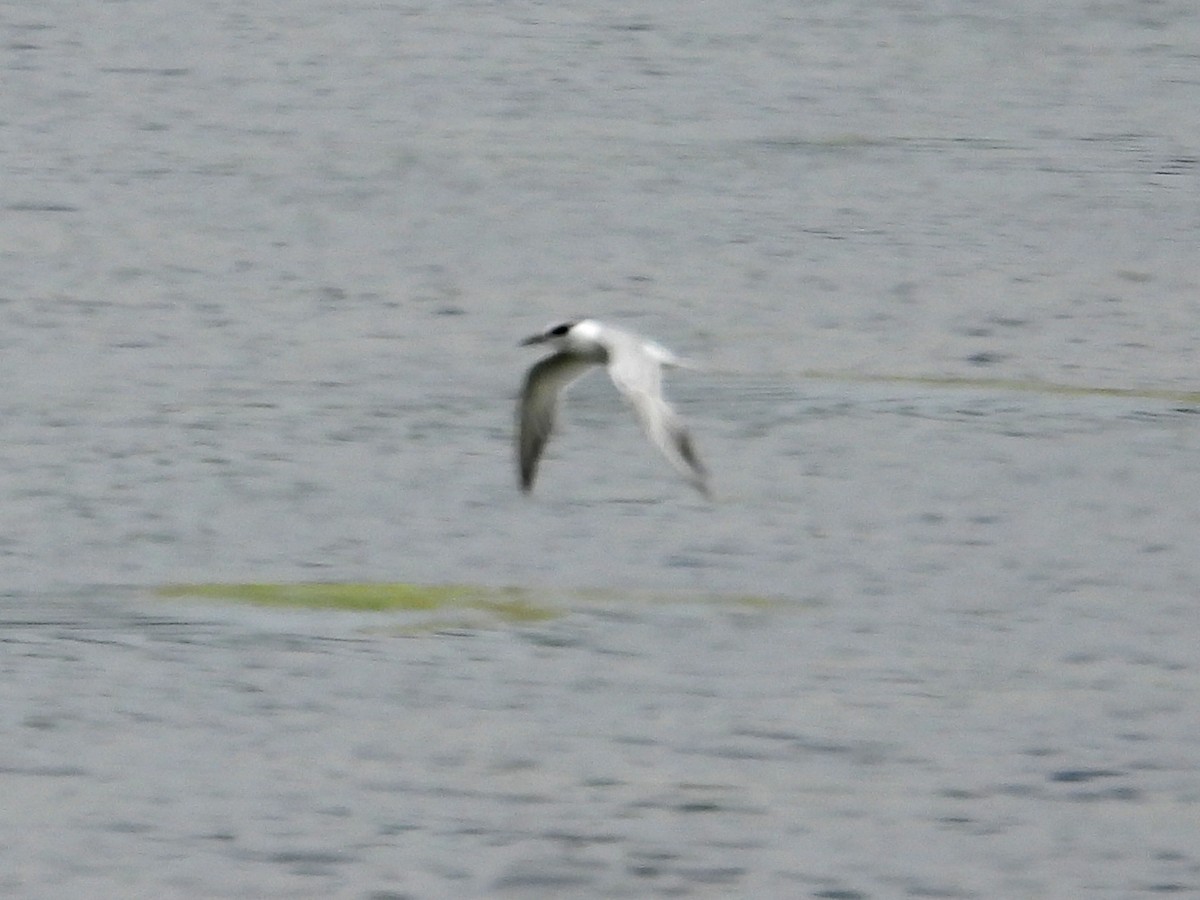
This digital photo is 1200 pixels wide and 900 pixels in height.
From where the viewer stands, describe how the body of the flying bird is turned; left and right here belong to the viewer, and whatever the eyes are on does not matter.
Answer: facing the viewer and to the left of the viewer
